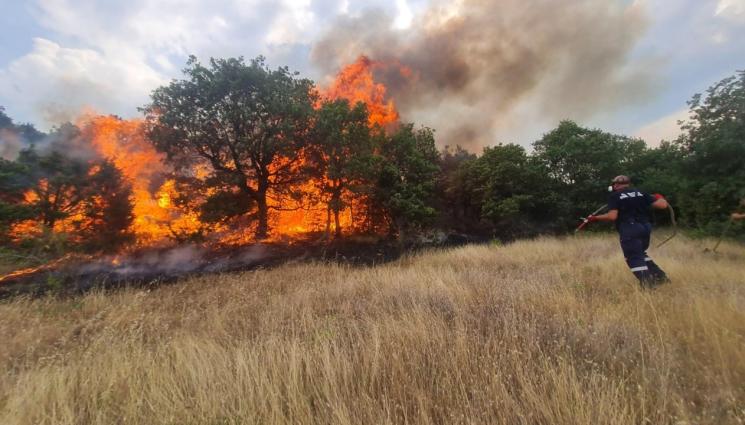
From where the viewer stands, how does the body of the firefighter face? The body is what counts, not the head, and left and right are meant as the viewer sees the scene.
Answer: facing away from the viewer and to the left of the viewer

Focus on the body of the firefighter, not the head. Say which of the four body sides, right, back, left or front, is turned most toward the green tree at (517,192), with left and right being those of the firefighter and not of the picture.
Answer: front

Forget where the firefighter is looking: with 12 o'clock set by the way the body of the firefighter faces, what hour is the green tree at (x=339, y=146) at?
The green tree is roughly at 11 o'clock from the firefighter.

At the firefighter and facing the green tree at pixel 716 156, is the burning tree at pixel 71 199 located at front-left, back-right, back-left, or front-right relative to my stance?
back-left

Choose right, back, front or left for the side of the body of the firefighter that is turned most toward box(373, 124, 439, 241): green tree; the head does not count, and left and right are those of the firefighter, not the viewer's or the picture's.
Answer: front
